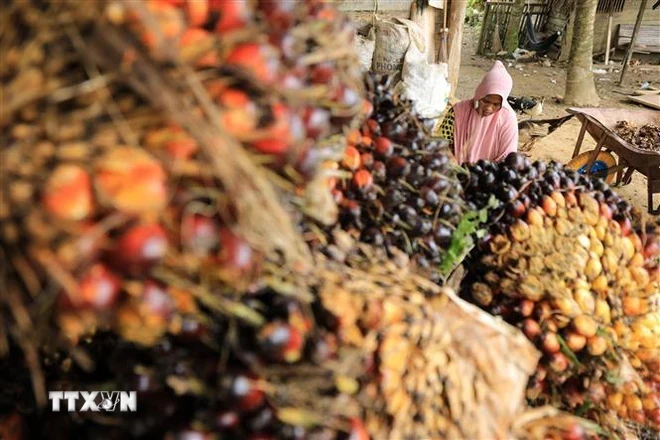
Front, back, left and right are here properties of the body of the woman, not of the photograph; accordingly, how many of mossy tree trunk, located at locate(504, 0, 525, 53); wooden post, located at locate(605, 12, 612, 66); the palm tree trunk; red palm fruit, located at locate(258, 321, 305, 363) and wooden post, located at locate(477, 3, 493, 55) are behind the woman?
4

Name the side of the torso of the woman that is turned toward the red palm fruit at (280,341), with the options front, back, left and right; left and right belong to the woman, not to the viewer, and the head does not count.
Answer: front

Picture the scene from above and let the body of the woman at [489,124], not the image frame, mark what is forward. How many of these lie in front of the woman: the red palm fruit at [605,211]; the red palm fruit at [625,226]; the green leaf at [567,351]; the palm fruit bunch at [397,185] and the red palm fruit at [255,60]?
5

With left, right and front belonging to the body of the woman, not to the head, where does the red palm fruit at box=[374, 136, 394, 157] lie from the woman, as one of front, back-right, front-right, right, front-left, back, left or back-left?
front

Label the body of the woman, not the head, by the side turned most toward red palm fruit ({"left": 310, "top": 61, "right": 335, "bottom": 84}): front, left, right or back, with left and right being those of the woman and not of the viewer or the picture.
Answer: front

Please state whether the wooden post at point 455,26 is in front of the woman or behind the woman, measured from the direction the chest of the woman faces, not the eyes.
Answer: behind

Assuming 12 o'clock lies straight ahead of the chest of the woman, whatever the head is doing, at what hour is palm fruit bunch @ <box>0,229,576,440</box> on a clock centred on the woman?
The palm fruit bunch is roughly at 12 o'clock from the woman.

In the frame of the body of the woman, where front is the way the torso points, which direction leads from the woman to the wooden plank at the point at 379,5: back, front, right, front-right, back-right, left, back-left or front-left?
back-right

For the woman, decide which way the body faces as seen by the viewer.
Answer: toward the camera

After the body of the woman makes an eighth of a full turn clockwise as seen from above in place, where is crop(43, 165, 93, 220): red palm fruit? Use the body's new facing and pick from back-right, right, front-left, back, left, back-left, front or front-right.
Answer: front-left

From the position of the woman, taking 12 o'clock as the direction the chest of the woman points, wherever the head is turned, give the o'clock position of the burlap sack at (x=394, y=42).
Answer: The burlap sack is roughly at 4 o'clock from the woman.

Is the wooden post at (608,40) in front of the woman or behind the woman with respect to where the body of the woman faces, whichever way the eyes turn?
behind

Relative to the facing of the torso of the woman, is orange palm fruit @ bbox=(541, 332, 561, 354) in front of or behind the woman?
in front

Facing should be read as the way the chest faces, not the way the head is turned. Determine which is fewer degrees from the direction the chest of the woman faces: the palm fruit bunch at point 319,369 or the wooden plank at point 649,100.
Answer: the palm fruit bunch

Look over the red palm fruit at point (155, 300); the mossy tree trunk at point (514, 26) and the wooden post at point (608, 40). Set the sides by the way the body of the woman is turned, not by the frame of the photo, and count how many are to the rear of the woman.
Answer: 2

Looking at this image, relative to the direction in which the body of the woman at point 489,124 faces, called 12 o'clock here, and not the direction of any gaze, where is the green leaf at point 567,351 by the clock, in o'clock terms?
The green leaf is roughly at 12 o'clock from the woman.

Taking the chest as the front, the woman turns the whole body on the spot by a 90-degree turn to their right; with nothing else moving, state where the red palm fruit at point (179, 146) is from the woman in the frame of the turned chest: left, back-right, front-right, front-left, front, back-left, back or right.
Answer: left
